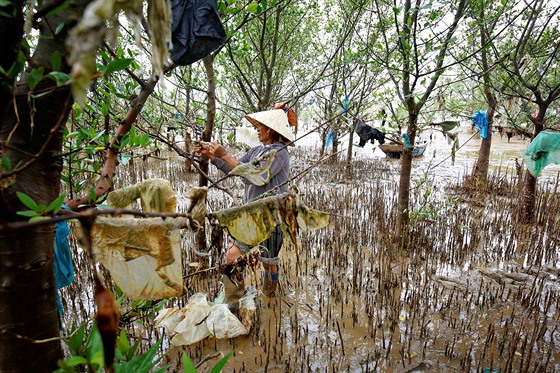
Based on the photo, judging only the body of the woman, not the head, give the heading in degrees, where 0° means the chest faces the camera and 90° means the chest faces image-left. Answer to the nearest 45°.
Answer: approximately 90°

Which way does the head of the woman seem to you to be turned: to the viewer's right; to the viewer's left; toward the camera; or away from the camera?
to the viewer's left

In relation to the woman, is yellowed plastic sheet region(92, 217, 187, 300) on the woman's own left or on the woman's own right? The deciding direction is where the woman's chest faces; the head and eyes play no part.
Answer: on the woman's own left
